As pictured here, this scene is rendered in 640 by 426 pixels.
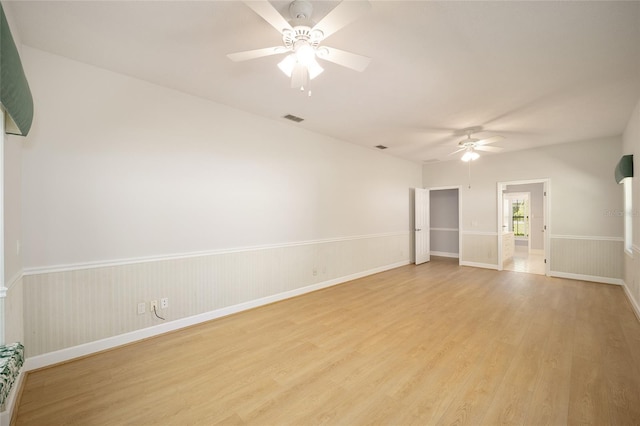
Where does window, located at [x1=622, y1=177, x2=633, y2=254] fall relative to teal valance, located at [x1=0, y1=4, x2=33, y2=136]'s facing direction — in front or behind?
in front

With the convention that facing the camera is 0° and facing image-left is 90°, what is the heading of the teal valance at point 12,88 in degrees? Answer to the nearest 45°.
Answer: approximately 270°

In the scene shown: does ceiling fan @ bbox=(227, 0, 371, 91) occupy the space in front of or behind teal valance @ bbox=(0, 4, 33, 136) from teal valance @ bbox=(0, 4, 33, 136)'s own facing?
in front

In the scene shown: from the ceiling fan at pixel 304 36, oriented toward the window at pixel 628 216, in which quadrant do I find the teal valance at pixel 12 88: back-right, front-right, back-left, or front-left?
back-left
